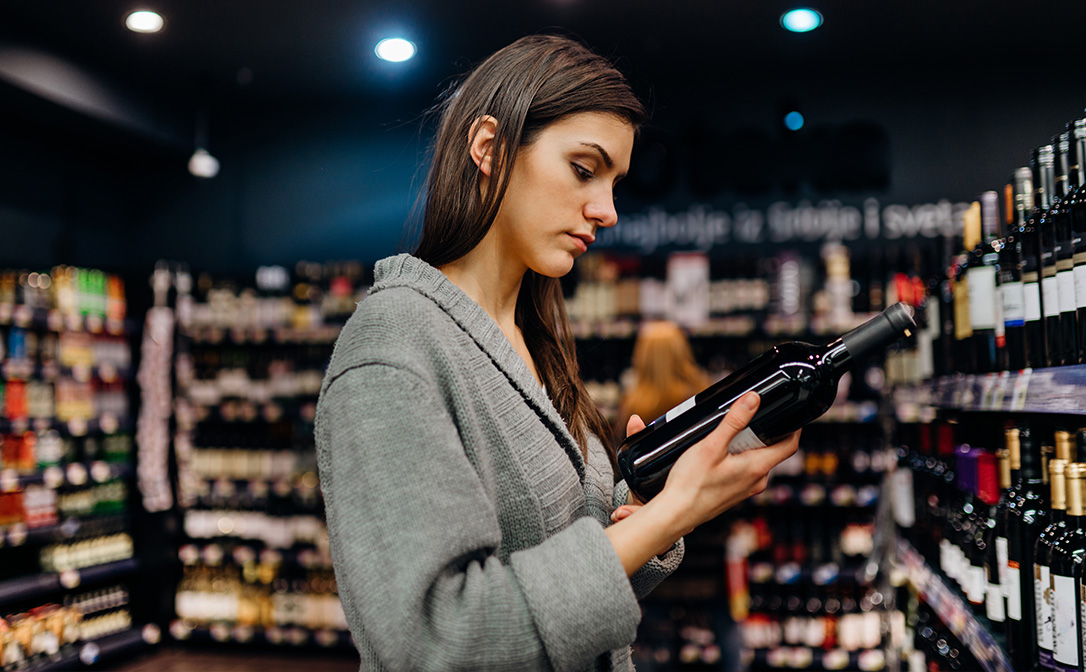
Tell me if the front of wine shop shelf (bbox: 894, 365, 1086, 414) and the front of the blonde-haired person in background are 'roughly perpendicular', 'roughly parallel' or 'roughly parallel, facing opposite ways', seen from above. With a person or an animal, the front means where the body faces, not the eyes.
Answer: roughly perpendicular

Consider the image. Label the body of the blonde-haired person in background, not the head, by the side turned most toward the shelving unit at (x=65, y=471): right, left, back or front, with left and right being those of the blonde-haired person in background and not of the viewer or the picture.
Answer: left

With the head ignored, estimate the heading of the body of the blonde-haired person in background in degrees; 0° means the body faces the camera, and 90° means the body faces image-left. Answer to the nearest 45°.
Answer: approximately 180°

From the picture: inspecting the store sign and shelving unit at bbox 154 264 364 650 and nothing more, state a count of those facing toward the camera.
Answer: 2

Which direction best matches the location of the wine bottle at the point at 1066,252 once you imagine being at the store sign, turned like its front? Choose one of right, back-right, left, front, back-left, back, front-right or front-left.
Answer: front

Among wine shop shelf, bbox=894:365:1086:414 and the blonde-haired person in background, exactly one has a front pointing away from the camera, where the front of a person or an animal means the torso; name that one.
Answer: the blonde-haired person in background

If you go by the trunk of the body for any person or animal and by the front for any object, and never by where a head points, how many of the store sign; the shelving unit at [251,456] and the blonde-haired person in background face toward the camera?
2

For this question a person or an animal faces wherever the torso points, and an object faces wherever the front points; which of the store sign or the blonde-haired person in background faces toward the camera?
the store sign

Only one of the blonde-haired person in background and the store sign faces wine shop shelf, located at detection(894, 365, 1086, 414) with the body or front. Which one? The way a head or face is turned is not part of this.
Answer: the store sign

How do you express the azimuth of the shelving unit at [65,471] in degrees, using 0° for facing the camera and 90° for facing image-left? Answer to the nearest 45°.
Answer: approximately 315°

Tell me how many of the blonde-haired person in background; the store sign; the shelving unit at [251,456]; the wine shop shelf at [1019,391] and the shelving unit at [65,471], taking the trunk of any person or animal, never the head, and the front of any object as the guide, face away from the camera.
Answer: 1

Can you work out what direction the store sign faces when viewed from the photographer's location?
facing the viewer

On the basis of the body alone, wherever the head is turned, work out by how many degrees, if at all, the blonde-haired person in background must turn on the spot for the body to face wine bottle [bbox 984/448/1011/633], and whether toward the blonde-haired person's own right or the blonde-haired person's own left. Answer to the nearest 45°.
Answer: approximately 180°

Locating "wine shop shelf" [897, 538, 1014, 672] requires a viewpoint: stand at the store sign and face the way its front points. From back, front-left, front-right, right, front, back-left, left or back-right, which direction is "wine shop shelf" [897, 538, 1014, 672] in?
front

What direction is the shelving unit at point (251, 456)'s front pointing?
toward the camera

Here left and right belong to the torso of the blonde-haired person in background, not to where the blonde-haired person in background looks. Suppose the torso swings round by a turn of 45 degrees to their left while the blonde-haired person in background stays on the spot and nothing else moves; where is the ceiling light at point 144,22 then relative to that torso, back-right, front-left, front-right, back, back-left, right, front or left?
front-left

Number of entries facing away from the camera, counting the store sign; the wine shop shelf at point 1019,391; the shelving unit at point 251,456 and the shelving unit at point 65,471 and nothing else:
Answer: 0

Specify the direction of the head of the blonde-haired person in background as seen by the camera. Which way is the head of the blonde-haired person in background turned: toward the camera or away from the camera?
away from the camera

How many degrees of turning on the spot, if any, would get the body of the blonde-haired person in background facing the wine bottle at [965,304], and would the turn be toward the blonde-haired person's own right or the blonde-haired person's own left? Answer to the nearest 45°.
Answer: approximately 135° to the blonde-haired person's own right
